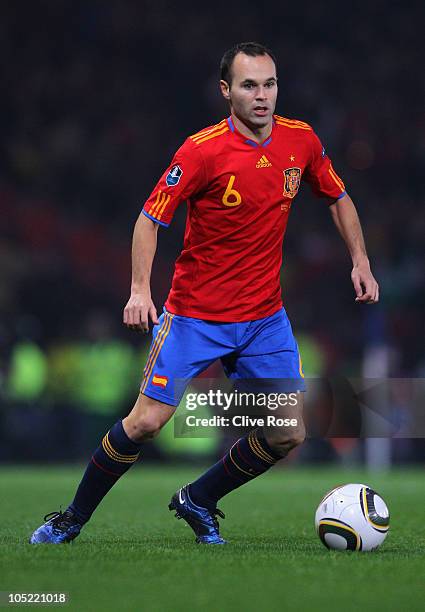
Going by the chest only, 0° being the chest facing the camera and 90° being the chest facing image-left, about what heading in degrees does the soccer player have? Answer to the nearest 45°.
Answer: approximately 315°
